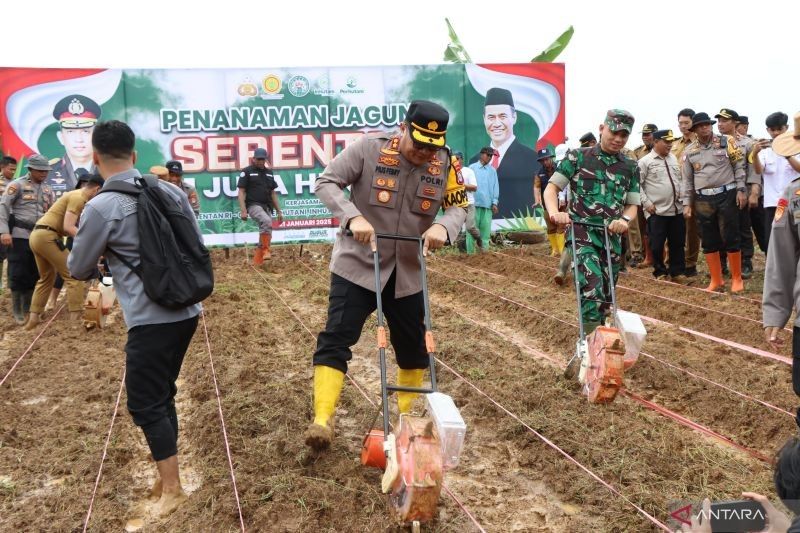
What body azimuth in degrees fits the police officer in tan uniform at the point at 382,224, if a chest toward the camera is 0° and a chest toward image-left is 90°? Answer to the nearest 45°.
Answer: approximately 0°

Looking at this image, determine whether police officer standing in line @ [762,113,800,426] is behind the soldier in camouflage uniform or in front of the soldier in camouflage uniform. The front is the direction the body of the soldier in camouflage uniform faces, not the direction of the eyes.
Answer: in front

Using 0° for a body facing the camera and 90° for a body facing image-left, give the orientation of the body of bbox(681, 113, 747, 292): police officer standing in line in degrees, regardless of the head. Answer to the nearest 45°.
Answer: approximately 0°

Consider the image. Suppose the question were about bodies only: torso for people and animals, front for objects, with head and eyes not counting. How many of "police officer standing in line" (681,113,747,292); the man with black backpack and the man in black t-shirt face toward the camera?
2

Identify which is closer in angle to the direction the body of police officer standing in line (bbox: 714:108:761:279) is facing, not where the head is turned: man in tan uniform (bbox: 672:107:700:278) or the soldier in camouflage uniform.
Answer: the soldier in camouflage uniform

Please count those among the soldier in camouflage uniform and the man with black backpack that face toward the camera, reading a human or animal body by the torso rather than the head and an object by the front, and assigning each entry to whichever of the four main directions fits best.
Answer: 1

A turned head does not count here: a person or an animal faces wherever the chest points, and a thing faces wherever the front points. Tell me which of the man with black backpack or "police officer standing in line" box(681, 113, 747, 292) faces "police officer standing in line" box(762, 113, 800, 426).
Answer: "police officer standing in line" box(681, 113, 747, 292)

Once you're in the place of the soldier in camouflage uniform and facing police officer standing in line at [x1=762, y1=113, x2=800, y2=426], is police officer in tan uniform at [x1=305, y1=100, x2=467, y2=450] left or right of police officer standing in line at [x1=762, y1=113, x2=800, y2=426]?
right

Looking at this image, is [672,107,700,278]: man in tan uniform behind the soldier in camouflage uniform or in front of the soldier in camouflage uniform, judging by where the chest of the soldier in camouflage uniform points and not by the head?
behind
